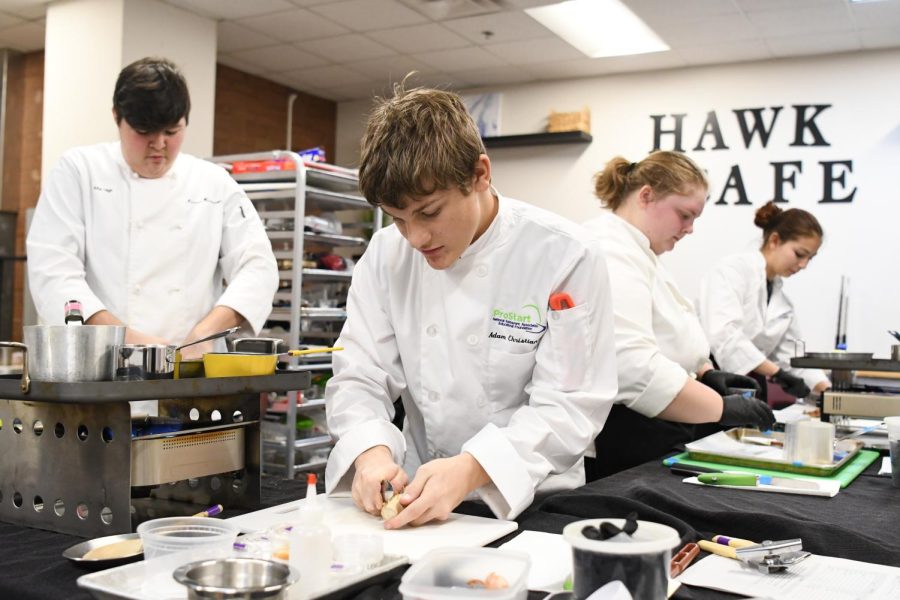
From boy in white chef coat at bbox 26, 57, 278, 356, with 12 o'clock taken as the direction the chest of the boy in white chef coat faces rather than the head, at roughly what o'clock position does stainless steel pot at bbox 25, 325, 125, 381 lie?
The stainless steel pot is roughly at 12 o'clock from the boy in white chef coat.

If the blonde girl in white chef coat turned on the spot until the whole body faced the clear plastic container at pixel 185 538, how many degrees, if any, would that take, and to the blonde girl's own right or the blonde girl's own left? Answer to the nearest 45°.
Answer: approximately 90° to the blonde girl's own right

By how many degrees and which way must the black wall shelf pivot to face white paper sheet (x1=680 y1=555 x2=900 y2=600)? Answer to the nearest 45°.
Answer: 0° — it already faces it

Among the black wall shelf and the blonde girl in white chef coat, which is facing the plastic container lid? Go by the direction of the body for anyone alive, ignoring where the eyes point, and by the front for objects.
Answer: the black wall shelf

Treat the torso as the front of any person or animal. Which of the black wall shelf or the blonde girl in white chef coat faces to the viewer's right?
the blonde girl in white chef coat

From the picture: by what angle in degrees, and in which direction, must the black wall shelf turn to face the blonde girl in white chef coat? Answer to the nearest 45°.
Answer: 0° — it already faces them

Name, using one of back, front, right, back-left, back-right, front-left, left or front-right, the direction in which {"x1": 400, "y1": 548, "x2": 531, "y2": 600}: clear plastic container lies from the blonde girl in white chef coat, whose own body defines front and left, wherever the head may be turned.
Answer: right

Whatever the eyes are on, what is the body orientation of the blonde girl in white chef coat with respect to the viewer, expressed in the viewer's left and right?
facing to the right of the viewer

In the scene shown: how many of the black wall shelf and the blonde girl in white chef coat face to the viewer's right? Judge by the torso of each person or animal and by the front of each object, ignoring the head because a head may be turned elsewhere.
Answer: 1

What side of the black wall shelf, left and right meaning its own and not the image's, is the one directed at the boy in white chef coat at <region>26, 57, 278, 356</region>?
front

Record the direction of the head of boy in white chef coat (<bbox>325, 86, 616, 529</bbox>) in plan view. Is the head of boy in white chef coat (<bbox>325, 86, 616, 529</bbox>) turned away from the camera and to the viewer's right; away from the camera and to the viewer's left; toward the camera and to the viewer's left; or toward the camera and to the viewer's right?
toward the camera and to the viewer's left

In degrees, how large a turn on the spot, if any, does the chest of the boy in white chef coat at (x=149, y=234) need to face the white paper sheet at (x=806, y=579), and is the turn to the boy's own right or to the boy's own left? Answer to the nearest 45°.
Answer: approximately 45° to the boy's own left

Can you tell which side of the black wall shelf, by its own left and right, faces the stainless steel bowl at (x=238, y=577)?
front
